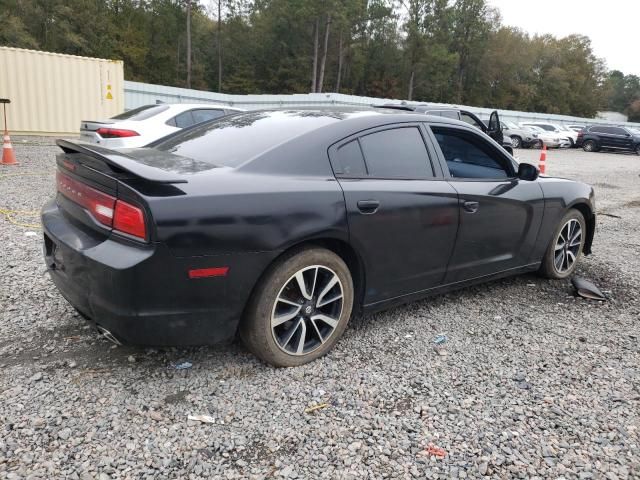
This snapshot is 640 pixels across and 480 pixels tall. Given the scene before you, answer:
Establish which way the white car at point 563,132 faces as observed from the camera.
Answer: facing the viewer and to the right of the viewer

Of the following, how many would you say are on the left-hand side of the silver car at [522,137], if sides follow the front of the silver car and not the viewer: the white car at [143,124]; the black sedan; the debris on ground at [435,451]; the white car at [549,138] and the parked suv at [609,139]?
2

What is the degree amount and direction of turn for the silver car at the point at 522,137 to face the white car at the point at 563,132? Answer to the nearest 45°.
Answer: approximately 90° to its left

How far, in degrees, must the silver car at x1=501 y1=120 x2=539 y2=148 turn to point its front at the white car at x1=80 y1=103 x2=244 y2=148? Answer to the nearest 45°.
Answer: approximately 45° to its right

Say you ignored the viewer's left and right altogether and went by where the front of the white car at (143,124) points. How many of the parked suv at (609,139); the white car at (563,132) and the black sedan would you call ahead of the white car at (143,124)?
2

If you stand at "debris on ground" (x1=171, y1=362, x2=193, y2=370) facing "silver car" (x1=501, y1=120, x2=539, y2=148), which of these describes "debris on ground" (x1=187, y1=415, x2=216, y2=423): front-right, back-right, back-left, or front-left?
back-right

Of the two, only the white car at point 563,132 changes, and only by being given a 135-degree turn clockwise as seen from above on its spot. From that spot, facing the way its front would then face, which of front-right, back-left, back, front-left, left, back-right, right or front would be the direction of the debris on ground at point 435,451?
left

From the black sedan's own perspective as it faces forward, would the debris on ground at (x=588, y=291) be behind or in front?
in front

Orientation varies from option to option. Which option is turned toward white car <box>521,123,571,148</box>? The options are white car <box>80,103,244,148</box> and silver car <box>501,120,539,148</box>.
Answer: white car <box>80,103,244,148</box>

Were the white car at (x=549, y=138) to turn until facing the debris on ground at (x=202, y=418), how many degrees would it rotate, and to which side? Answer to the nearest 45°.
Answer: approximately 45° to its right

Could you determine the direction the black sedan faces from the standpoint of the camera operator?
facing away from the viewer and to the right of the viewer

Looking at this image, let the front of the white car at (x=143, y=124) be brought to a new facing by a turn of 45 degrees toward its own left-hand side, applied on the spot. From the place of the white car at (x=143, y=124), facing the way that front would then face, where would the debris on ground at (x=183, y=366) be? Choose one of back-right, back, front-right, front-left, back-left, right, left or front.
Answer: back

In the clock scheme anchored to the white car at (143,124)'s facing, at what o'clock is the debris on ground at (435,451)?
The debris on ground is roughly at 4 o'clock from the white car.

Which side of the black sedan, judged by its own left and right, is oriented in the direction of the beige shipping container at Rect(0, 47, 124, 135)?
left

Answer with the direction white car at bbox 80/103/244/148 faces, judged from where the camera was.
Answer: facing away from the viewer and to the right of the viewer
